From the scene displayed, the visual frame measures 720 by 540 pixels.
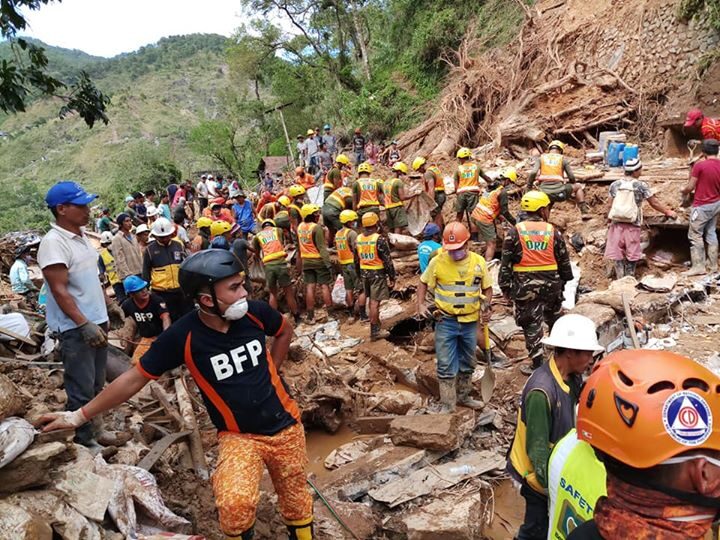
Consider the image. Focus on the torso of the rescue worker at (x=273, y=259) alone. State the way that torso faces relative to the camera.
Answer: away from the camera

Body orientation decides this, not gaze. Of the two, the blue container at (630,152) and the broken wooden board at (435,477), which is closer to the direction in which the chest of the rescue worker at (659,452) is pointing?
the blue container

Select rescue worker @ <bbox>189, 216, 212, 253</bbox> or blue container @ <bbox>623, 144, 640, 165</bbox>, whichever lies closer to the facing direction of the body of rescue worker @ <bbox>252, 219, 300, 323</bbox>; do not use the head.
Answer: the rescue worker

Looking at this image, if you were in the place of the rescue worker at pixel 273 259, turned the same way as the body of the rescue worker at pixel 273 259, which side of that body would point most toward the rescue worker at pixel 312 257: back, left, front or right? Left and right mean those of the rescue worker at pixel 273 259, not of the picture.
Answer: right

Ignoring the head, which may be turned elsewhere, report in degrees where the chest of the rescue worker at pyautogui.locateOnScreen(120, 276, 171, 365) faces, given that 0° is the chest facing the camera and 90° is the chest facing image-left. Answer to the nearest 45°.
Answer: approximately 0°

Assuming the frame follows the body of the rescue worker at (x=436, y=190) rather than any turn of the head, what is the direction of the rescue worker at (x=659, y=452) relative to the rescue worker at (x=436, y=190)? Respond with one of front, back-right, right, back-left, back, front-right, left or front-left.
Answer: left

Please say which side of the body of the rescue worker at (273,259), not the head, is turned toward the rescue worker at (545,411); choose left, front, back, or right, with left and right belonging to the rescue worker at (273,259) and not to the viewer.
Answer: back

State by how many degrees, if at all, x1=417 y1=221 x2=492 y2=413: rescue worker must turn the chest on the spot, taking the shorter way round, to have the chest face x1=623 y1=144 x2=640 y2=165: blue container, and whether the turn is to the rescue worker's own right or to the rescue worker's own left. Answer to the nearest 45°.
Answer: approximately 135° to the rescue worker's own left

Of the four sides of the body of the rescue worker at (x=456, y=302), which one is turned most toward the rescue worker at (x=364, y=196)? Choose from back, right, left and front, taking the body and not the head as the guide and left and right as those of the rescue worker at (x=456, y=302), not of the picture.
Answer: back

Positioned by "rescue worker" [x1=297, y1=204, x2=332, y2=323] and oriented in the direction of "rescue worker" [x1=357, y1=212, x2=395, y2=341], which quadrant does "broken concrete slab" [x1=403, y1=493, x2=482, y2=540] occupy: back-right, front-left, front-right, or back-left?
front-right

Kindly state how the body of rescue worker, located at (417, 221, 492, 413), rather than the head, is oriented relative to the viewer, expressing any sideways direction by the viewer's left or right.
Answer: facing the viewer

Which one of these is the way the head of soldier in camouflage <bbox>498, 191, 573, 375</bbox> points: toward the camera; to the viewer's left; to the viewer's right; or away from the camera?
away from the camera

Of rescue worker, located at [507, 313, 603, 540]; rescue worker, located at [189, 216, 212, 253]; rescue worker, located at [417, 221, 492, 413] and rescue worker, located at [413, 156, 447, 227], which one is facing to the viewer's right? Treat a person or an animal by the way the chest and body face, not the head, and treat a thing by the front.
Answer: rescue worker, located at [507, 313, 603, 540]
